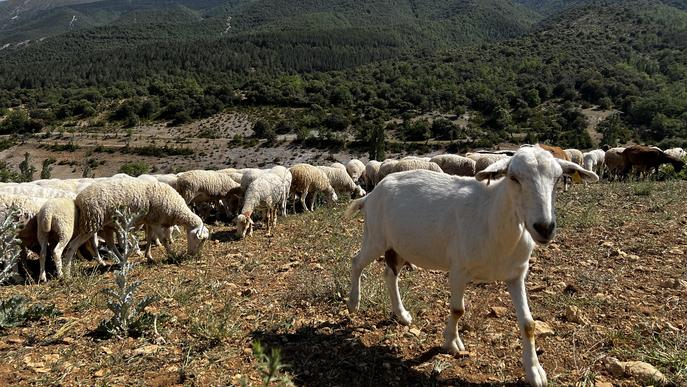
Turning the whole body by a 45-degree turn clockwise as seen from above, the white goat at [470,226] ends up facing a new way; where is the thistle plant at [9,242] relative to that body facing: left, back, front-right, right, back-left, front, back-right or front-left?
right

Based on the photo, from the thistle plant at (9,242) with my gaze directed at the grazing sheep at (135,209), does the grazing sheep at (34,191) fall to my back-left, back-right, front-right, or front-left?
front-left

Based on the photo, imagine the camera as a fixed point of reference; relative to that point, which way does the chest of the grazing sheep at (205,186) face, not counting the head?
to the viewer's right

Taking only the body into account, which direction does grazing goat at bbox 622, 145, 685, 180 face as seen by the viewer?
to the viewer's right

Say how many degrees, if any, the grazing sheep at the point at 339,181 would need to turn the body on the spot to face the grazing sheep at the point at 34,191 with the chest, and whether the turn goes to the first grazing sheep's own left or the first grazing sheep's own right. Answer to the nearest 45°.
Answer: approximately 135° to the first grazing sheep's own right

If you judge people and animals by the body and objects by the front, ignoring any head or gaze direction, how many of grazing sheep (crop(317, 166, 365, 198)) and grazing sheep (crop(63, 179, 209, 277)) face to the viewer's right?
2

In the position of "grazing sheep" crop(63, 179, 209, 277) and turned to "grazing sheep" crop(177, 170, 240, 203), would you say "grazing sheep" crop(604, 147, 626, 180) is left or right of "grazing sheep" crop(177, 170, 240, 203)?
right

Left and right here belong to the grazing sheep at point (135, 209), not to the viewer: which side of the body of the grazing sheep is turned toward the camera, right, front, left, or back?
right

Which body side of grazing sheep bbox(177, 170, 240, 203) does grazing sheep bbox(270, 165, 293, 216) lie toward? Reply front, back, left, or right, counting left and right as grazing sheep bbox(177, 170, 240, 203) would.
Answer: front
